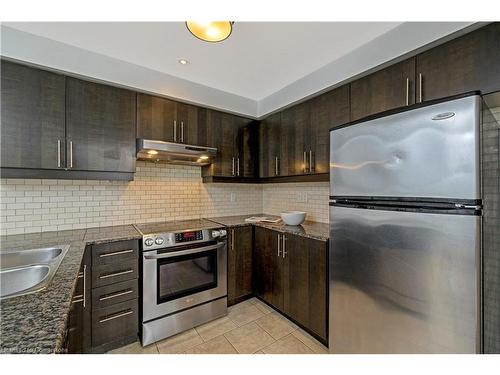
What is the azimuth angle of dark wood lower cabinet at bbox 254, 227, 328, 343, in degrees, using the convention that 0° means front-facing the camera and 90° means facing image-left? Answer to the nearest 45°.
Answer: approximately 45°

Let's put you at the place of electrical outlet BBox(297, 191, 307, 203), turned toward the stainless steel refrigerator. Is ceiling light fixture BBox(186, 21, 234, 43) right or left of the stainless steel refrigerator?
right

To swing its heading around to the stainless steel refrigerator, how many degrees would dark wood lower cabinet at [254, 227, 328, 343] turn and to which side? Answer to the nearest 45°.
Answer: approximately 90° to its left

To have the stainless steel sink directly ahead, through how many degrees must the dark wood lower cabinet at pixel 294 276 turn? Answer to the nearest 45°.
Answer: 0° — it already faces it

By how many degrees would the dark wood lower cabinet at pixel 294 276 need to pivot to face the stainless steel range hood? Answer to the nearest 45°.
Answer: approximately 45° to its right

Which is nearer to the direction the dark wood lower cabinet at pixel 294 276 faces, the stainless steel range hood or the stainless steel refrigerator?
the stainless steel range hood

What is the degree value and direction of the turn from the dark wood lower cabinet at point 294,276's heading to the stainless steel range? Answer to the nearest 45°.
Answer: approximately 45° to its right

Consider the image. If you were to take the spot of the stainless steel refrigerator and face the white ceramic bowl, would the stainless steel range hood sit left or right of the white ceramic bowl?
left

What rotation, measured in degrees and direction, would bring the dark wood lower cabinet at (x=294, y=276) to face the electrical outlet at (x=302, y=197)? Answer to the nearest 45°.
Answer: approximately 135° to its right

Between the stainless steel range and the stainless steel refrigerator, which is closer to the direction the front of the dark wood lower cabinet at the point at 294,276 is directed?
the stainless steel range
